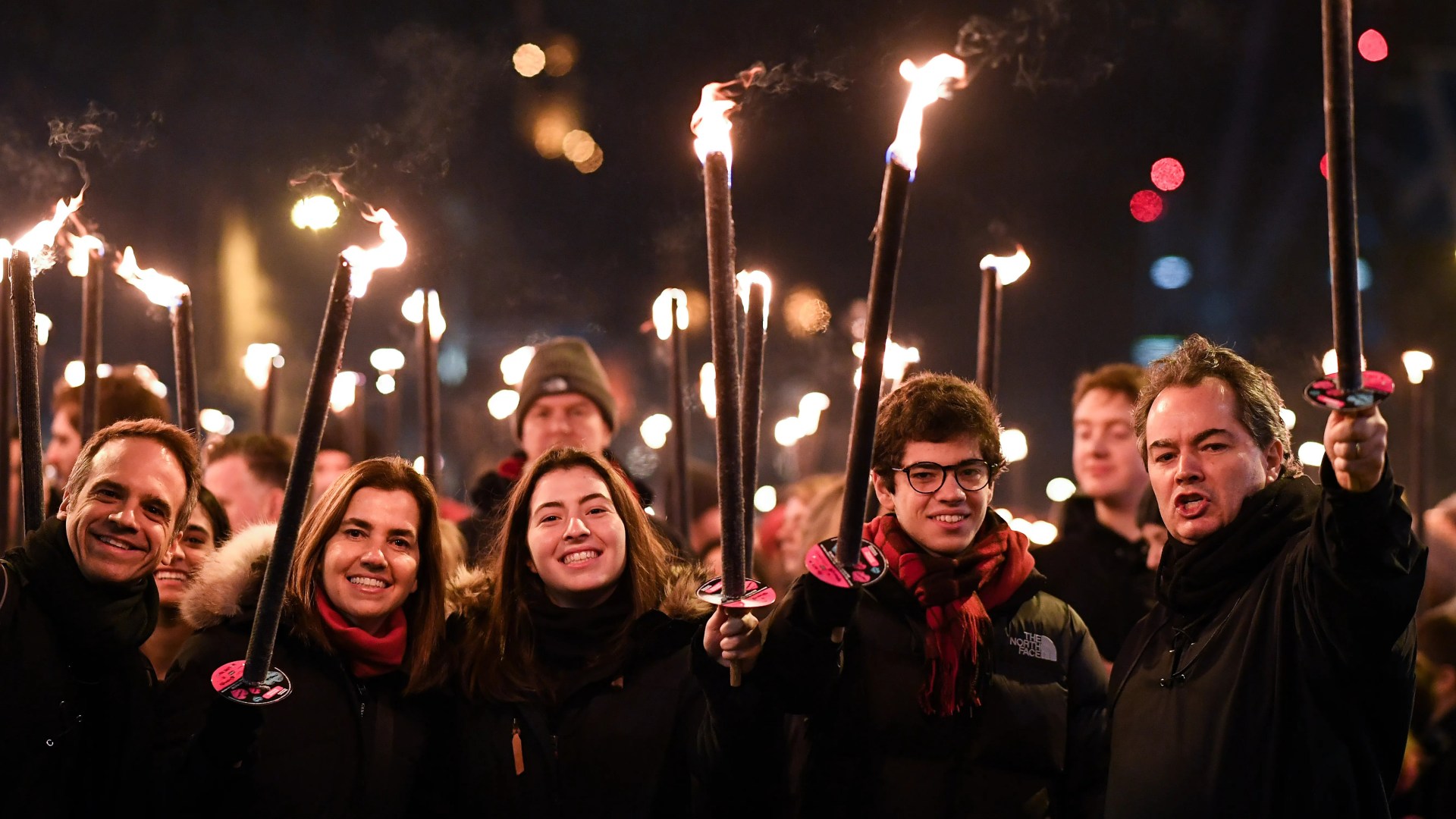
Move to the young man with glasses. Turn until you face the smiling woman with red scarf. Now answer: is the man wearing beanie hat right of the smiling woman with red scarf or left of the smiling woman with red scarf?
right

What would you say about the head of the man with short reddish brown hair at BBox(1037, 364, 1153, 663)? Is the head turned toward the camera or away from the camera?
toward the camera

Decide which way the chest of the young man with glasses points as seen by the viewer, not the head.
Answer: toward the camera

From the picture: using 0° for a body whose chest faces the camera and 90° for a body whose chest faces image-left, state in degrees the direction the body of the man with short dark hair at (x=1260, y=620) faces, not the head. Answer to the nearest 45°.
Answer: approximately 45°

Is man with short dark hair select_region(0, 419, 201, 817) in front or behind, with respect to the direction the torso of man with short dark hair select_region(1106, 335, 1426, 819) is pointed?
in front

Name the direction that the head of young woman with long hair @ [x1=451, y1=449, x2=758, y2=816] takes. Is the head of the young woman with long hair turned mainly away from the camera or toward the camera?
toward the camera

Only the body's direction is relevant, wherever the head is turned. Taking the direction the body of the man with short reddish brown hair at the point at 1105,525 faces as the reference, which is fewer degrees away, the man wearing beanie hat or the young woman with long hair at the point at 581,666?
the young woman with long hair

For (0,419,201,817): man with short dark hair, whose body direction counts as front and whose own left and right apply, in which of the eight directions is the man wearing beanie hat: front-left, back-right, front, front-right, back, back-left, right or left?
back-left

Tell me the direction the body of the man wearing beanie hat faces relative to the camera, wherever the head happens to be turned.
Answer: toward the camera

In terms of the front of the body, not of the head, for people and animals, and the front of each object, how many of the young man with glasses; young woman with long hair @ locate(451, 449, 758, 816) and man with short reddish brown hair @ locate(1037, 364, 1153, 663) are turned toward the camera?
3

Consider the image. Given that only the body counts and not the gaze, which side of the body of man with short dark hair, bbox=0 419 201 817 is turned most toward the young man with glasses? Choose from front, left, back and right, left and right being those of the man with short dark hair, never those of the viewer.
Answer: left

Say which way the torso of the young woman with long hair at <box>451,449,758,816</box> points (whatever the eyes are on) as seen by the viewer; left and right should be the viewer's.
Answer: facing the viewer

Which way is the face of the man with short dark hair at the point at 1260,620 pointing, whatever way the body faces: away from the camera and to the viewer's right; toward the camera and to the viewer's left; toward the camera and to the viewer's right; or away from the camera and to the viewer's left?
toward the camera and to the viewer's left

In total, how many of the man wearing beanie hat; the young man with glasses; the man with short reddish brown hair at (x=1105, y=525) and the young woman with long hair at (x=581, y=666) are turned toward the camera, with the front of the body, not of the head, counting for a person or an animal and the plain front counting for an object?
4

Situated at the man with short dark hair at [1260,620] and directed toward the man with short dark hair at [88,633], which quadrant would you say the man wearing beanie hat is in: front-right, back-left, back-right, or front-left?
front-right

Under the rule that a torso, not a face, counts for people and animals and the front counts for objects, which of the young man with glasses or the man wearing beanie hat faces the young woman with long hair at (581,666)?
the man wearing beanie hat
